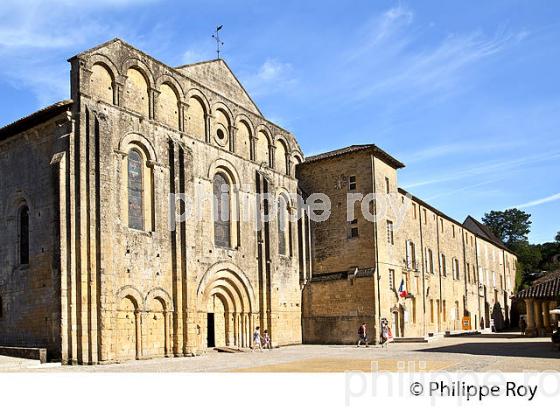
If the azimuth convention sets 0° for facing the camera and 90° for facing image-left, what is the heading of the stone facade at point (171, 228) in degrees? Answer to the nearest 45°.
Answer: approximately 315°

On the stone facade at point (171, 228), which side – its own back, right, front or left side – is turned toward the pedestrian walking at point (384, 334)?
left

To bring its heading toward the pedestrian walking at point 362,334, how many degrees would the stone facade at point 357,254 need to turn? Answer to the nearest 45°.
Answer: approximately 45° to its right

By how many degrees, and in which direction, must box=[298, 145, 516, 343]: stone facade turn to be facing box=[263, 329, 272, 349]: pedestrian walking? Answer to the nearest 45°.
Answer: approximately 90° to its right

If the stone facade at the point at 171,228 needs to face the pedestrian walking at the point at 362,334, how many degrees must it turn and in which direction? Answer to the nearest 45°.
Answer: approximately 90° to its left
